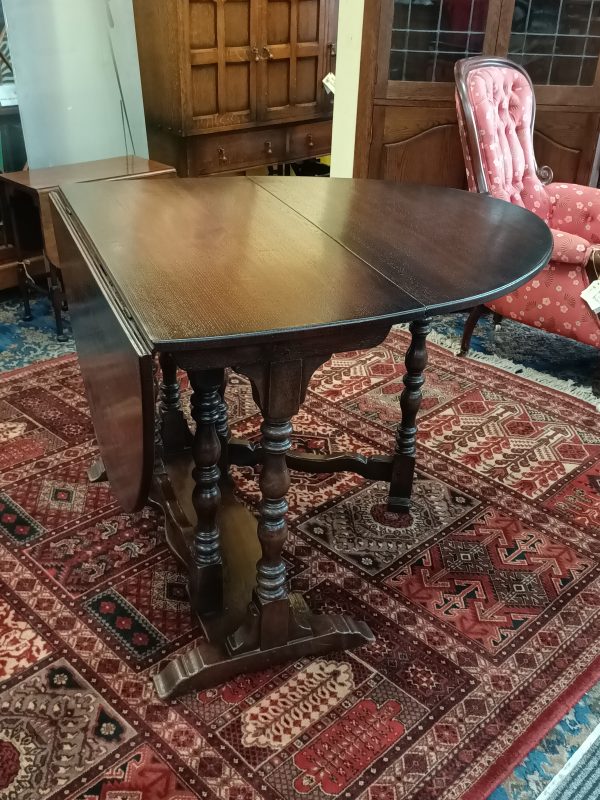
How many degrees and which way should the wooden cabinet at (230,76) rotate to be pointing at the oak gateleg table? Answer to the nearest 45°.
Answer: approximately 45° to its right

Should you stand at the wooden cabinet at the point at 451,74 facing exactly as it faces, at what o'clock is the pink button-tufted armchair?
The pink button-tufted armchair is roughly at 11 o'clock from the wooden cabinet.

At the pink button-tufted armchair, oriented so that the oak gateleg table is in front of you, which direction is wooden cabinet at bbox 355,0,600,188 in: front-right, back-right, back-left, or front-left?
back-right

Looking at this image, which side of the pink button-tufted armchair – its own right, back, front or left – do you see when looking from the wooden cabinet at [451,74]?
back

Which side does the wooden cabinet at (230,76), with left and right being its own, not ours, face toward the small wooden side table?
right

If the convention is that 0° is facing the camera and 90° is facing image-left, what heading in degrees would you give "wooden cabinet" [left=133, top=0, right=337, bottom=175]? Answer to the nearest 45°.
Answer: approximately 315°

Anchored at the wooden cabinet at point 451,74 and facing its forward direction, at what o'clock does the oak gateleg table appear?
The oak gateleg table is roughly at 12 o'clock from the wooden cabinet.

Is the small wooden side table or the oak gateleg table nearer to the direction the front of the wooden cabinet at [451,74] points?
the oak gateleg table
